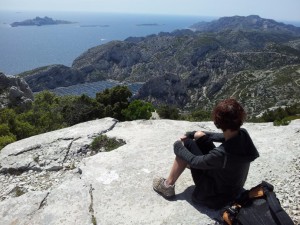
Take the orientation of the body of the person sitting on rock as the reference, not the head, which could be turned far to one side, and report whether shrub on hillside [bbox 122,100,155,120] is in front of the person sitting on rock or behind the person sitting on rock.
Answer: in front

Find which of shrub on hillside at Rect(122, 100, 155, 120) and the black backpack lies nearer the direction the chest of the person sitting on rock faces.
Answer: the shrub on hillside

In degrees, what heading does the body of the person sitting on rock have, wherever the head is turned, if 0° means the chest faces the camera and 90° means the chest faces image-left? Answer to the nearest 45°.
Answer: approximately 135°

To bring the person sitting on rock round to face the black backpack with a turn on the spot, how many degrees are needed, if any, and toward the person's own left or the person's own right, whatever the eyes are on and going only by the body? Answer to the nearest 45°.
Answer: approximately 180°
